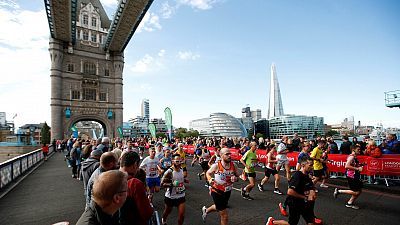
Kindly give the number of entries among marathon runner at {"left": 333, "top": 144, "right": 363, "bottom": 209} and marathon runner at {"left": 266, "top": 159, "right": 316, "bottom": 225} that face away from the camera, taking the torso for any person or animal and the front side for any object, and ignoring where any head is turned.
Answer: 0

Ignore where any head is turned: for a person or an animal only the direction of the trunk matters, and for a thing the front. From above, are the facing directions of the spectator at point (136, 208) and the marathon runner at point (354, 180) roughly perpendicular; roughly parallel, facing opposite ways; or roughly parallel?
roughly perpendicular

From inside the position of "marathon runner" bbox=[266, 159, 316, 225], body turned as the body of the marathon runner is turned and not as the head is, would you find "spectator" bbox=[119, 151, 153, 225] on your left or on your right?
on your right

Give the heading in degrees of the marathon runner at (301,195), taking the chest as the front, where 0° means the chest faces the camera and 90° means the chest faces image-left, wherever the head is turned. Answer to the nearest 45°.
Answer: approximately 315°

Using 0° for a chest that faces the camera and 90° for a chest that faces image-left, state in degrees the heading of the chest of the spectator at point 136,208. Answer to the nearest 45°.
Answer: approximately 225°

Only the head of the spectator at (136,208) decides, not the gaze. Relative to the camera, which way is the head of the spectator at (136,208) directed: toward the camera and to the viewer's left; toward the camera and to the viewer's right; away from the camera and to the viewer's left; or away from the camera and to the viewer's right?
away from the camera and to the viewer's right

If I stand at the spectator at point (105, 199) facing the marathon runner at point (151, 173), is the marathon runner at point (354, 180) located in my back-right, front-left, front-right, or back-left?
front-right

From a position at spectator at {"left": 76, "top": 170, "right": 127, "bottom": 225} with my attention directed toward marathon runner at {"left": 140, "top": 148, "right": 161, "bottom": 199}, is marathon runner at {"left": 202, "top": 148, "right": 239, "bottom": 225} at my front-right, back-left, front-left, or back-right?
front-right

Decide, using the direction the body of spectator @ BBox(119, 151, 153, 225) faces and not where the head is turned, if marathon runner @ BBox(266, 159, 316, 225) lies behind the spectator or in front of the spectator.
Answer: in front

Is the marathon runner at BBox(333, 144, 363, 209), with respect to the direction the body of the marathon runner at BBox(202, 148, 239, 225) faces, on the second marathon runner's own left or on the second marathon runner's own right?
on the second marathon runner's own left

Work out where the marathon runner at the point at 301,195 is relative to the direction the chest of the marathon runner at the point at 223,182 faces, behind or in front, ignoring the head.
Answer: in front

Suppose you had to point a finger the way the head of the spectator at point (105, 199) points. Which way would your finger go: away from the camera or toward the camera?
away from the camera
